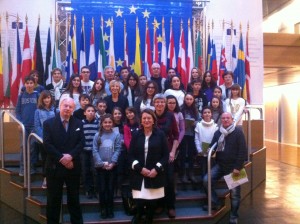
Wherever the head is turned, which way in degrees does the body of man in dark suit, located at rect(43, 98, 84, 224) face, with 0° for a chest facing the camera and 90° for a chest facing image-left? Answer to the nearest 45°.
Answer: approximately 0°

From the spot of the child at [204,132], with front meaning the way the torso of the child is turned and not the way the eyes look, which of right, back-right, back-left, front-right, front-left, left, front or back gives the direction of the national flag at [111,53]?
back-right

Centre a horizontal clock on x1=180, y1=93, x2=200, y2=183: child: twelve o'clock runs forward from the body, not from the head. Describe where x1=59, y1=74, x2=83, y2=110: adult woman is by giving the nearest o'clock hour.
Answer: The adult woman is roughly at 3 o'clock from the child.

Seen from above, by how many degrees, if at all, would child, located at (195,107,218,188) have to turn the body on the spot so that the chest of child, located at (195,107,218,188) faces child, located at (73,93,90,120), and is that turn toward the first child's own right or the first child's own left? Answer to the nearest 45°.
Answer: approximately 90° to the first child's own right

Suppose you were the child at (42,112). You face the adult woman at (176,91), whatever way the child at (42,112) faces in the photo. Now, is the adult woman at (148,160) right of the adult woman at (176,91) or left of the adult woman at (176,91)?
right

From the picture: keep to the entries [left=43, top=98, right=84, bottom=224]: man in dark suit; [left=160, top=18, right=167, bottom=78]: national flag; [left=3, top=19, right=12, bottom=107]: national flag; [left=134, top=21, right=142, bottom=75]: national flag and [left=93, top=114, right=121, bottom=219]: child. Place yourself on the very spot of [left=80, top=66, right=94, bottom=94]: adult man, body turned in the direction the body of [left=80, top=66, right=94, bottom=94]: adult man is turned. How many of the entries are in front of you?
2

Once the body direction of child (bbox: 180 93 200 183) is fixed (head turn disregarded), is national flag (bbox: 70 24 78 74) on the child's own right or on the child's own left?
on the child's own right

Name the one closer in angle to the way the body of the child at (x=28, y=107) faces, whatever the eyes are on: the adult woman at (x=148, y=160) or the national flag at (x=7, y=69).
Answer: the adult woman
